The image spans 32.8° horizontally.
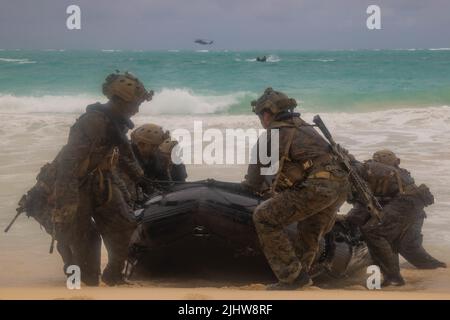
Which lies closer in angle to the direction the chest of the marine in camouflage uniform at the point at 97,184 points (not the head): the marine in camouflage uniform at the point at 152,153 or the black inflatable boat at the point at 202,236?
the black inflatable boat

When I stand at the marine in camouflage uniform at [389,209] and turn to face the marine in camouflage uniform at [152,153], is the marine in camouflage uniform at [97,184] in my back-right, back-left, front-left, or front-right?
front-left

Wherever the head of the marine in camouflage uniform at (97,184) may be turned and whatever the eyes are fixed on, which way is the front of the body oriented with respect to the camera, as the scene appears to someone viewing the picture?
to the viewer's right

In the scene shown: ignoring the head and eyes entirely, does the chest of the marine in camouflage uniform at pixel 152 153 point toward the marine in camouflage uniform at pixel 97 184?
no

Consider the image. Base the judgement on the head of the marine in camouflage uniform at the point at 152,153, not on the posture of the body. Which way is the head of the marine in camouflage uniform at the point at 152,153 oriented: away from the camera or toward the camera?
toward the camera

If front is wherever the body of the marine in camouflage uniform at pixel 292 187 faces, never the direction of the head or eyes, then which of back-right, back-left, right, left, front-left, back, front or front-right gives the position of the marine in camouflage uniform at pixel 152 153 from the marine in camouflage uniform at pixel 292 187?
front-right

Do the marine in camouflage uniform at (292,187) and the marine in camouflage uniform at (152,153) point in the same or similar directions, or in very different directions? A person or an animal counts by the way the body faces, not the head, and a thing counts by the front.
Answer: very different directions

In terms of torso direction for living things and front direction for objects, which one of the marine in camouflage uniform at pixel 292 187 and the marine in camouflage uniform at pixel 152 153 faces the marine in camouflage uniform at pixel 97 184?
the marine in camouflage uniform at pixel 292 187

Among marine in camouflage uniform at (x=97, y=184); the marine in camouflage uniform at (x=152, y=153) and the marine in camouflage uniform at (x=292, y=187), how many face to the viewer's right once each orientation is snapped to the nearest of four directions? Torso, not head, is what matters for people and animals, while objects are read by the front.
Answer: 2

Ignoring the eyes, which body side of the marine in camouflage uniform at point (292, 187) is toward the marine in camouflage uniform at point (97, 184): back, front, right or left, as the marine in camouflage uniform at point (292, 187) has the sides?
front

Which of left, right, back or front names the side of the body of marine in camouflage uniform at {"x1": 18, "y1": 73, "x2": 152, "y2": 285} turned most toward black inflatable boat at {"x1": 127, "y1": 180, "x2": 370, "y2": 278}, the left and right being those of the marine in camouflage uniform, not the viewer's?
front
